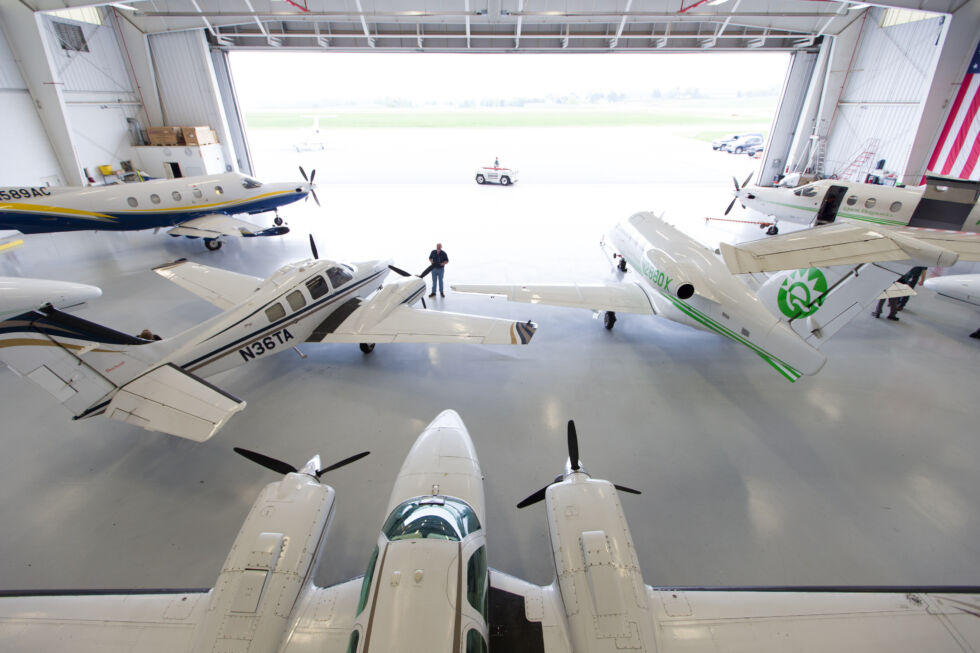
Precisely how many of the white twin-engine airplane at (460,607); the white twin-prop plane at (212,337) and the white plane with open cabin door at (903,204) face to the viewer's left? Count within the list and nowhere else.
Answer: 1

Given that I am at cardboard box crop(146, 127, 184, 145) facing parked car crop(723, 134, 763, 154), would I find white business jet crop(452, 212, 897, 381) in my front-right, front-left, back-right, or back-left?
front-right

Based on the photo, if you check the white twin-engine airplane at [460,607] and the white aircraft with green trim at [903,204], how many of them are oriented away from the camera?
1

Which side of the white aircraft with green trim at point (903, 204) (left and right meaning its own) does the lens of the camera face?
left

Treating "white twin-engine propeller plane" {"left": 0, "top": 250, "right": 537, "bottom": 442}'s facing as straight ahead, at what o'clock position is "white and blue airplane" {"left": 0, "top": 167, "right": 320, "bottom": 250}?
The white and blue airplane is roughly at 10 o'clock from the white twin-engine propeller plane.

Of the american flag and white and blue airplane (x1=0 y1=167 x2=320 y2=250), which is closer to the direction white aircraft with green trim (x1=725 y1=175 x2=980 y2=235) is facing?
the white and blue airplane

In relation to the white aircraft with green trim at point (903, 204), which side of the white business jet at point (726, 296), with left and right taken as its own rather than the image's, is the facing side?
right

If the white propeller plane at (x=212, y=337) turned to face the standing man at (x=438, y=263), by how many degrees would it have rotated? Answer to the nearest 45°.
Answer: approximately 45° to its right

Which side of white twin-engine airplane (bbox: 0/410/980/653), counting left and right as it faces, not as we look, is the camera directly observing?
back

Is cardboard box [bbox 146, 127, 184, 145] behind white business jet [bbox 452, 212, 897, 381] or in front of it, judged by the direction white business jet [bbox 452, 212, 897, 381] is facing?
in front

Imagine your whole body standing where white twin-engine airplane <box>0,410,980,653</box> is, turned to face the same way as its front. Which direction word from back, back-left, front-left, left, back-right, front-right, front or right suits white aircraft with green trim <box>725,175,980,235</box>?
front-right

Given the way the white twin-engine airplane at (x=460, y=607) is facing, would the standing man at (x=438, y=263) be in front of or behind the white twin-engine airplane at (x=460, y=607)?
in front

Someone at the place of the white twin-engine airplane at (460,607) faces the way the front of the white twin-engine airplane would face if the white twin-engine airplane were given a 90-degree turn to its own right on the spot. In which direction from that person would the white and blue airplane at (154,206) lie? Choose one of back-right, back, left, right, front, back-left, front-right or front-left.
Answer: back-left

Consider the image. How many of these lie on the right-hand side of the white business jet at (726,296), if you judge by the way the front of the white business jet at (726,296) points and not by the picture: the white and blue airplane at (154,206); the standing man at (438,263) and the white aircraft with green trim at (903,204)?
1

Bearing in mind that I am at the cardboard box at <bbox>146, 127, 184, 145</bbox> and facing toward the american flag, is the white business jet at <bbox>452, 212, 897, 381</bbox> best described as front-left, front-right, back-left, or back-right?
front-right

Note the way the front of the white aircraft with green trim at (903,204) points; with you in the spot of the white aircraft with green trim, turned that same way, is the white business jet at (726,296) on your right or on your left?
on your left

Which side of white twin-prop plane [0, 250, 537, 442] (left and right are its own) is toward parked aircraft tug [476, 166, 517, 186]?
front

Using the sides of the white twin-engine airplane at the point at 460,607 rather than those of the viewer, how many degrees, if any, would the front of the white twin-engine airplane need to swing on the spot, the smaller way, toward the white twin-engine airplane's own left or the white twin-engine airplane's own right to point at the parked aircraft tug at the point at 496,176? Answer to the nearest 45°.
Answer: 0° — it already faces it

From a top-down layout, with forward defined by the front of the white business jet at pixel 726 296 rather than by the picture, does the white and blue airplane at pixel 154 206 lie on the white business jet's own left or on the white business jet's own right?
on the white business jet's own left

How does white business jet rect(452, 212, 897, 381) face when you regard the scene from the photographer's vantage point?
facing away from the viewer and to the left of the viewer

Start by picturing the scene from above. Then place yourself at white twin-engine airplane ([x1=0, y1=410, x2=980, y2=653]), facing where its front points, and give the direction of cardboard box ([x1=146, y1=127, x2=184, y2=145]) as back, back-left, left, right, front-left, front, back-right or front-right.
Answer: front-left
